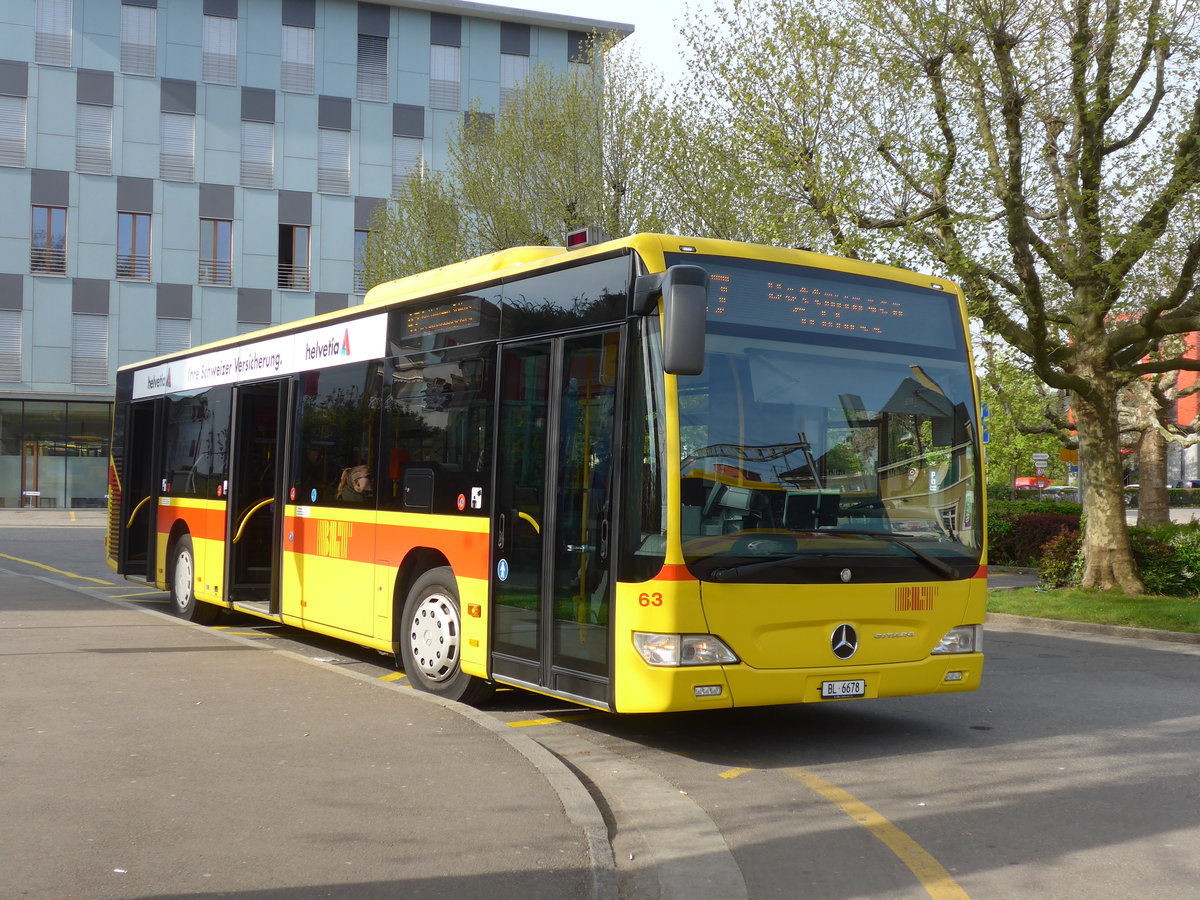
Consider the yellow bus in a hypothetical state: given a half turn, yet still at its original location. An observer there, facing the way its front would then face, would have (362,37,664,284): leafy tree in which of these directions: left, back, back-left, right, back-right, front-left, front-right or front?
front-right

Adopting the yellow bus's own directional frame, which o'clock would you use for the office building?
The office building is roughly at 7 o'clock from the yellow bus.

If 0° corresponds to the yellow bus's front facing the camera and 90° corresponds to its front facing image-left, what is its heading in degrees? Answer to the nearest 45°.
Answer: approximately 315°

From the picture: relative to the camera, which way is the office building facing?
toward the camera

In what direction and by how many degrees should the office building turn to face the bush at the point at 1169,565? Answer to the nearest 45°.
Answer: approximately 45° to its left

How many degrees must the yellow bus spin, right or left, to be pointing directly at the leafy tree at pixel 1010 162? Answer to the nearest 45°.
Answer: approximately 90° to its left

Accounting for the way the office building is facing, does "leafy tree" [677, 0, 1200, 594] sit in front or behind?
in front

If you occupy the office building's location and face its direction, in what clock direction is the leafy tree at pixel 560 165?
The leafy tree is roughly at 11 o'clock from the office building.

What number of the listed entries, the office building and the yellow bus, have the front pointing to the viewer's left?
0

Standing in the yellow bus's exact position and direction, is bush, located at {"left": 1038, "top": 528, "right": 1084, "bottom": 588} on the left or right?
on its left
